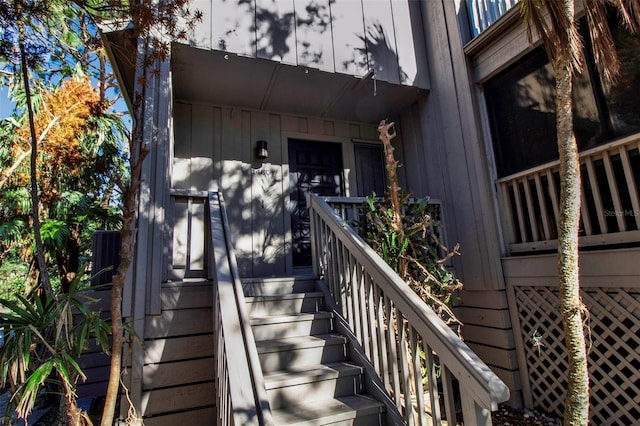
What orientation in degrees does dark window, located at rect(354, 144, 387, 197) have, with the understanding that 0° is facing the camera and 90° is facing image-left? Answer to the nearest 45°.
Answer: approximately 0°

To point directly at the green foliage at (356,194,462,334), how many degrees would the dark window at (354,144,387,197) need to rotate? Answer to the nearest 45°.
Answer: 0° — it already faces it

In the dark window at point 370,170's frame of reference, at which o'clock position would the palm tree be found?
The palm tree is roughly at 11 o'clock from the dark window.

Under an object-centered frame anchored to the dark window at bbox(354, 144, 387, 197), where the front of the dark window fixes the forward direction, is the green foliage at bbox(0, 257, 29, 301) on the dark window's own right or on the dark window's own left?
on the dark window's own right

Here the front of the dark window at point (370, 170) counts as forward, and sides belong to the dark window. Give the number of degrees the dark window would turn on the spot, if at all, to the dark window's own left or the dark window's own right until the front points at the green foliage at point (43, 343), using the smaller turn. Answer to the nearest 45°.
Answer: approximately 45° to the dark window's own right

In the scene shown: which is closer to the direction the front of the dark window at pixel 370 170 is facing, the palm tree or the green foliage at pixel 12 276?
the palm tree
